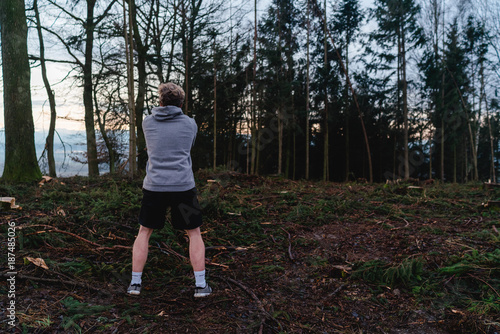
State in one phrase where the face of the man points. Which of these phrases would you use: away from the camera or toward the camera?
away from the camera

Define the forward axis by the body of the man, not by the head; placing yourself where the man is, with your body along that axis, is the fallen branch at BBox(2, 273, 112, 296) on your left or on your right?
on your left

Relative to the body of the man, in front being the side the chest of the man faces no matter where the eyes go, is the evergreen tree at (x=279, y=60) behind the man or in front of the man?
in front

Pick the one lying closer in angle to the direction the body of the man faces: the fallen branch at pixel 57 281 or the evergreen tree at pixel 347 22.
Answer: the evergreen tree

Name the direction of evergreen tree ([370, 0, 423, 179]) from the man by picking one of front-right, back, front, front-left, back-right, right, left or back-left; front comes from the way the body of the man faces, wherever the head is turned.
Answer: front-right

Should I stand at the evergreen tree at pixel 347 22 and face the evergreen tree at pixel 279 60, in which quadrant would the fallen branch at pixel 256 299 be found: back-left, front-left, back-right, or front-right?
front-left

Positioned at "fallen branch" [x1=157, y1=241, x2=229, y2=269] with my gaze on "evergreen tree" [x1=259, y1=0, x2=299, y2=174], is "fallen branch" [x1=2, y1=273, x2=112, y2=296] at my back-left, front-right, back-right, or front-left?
back-left

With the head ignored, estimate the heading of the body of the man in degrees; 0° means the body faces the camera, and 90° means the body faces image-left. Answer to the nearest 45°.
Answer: approximately 180°

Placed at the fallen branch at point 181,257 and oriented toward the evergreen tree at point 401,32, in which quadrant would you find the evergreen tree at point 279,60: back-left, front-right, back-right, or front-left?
front-left
